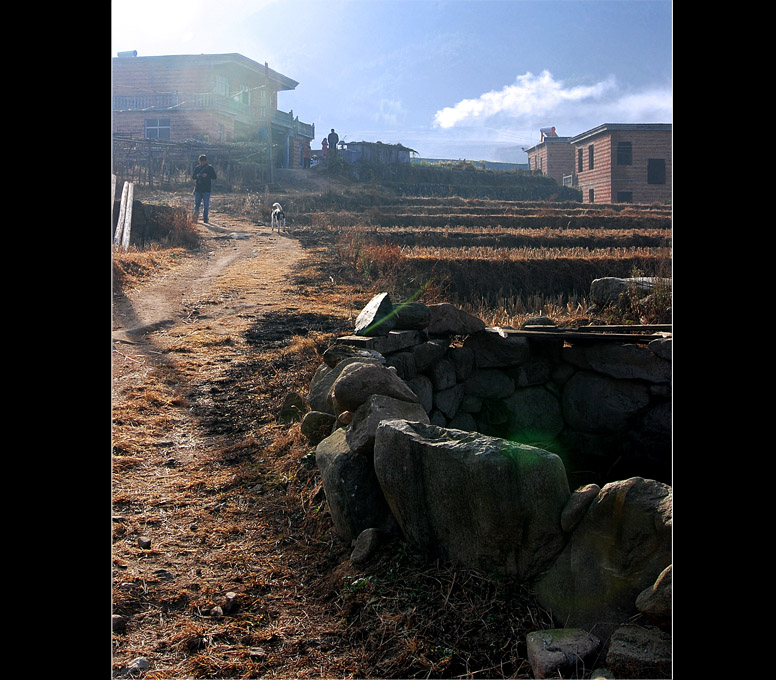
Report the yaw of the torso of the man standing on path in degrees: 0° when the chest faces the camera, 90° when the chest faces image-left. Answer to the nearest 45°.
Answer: approximately 0°

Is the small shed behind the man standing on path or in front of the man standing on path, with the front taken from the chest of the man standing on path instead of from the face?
behind
